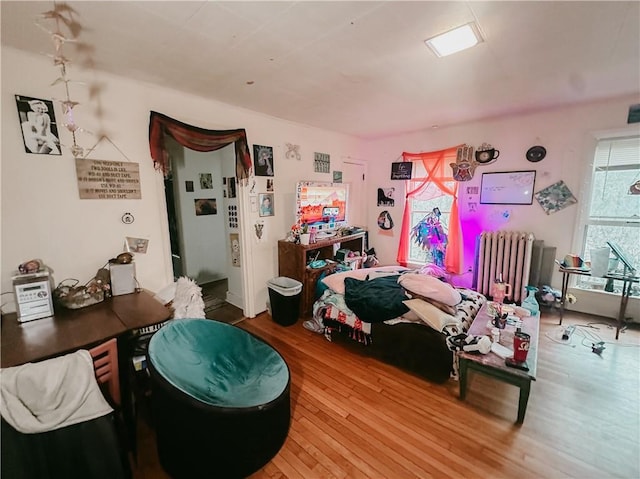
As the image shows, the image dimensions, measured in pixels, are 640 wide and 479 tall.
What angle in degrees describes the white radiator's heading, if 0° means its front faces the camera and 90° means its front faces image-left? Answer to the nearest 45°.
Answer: approximately 45°

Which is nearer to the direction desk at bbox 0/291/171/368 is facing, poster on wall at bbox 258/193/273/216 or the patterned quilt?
the patterned quilt

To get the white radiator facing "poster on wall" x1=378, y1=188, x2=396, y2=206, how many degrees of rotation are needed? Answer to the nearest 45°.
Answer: approximately 45° to its right

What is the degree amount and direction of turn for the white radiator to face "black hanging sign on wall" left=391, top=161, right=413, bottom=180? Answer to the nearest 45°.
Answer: approximately 45° to its right

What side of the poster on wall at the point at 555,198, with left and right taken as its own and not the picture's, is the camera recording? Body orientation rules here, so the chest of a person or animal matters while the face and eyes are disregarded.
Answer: front

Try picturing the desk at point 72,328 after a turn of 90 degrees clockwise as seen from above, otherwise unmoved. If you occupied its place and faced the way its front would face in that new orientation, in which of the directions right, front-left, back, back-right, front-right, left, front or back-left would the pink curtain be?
back-left

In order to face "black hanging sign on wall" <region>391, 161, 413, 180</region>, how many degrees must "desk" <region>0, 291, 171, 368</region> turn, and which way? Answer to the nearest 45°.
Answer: approximately 45° to its left

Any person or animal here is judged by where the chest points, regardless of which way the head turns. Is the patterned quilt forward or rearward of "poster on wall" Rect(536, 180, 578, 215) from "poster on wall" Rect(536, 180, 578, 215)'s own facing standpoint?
forward

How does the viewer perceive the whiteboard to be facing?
facing the viewer

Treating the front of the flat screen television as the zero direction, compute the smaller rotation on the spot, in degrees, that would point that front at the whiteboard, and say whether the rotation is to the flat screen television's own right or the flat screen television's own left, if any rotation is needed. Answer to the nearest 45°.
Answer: approximately 45° to the flat screen television's own left

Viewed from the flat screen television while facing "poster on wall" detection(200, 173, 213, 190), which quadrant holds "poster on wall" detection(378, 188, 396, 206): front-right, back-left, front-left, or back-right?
back-right

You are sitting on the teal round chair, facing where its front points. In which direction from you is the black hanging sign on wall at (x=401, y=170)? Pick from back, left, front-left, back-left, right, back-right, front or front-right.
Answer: left

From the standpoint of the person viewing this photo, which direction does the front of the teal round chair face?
facing the viewer and to the right of the viewer

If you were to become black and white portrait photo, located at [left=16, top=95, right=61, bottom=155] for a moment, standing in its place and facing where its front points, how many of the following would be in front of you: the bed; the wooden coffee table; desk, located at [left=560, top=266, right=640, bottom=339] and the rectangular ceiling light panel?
4

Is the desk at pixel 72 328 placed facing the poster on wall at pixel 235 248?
no
